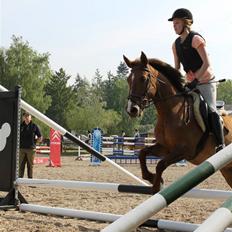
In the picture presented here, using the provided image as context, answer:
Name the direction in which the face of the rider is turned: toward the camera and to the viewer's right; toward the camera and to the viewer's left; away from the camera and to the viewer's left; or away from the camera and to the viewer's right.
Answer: toward the camera and to the viewer's left

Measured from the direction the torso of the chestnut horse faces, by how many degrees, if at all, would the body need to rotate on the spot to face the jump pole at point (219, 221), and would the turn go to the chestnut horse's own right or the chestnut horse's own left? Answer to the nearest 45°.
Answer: approximately 45° to the chestnut horse's own left

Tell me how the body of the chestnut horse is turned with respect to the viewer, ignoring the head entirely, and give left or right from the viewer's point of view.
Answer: facing the viewer and to the left of the viewer

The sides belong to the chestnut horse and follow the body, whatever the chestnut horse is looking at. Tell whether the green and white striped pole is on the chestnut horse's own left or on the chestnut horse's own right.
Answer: on the chestnut horse's own left

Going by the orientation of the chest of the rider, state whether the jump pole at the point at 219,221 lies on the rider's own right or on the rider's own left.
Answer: on the rider's own left
